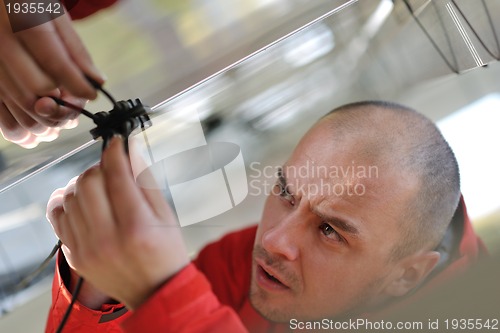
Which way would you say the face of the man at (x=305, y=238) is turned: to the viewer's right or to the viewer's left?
to the viewer's left

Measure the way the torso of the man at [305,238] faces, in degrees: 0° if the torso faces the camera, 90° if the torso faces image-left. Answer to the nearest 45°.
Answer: approximately 45°
